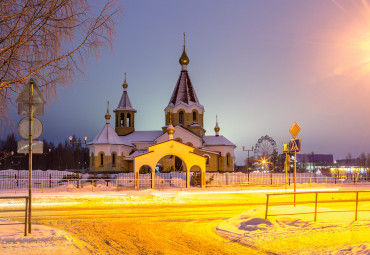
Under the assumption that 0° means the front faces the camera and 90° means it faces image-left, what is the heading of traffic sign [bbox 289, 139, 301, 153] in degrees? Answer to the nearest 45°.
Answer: approximately 0°

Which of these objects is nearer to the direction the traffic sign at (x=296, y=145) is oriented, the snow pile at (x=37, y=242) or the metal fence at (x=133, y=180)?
the snow pile

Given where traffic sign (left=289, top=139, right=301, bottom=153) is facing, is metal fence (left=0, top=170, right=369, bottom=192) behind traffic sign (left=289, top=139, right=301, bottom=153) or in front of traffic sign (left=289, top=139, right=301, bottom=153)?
behind
